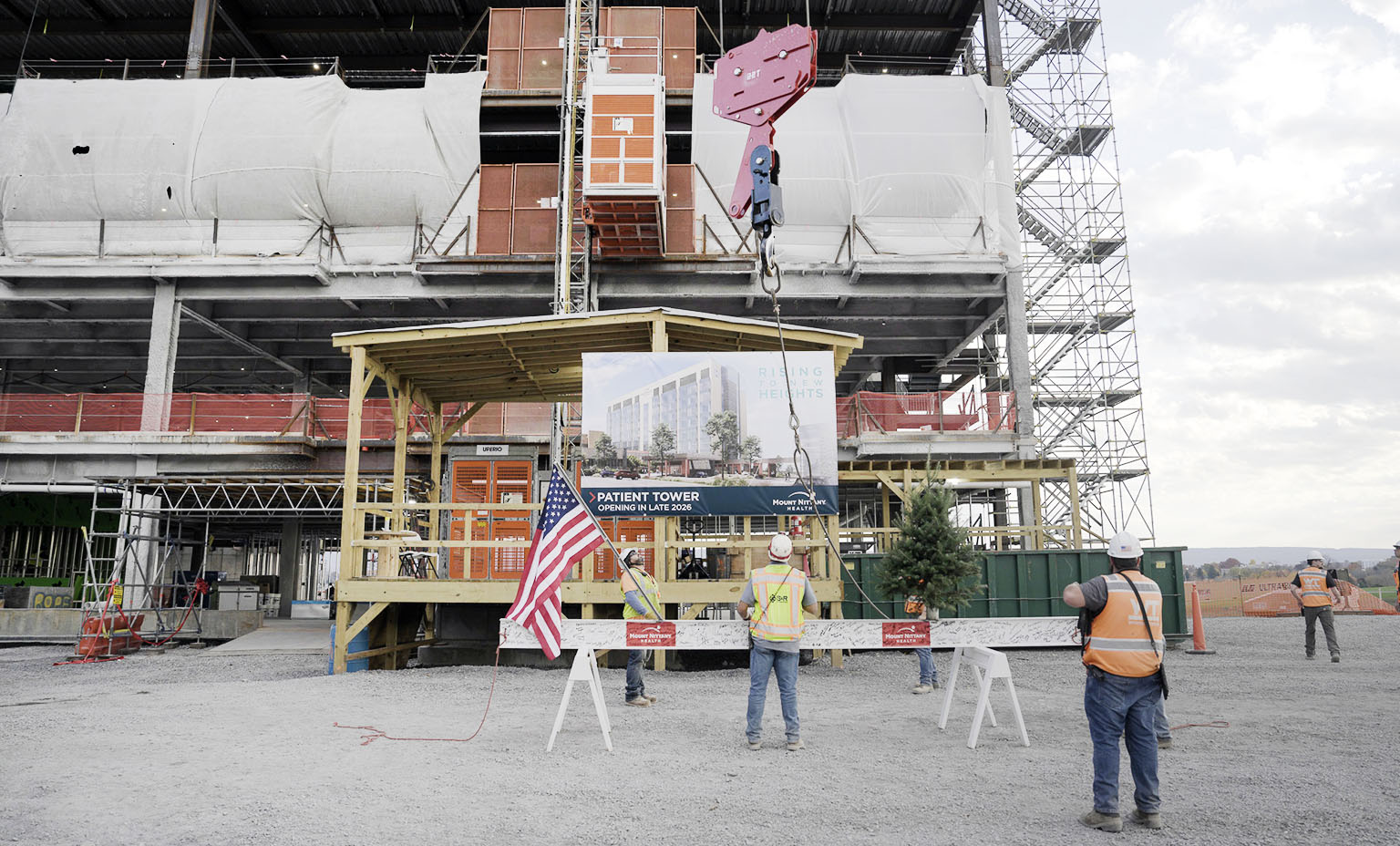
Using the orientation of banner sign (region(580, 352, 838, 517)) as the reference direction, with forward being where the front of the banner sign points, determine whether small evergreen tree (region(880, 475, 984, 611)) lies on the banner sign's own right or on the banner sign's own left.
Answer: on the banner sign's own left

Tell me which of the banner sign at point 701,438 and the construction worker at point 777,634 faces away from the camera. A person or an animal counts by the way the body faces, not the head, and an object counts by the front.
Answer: the construction worker

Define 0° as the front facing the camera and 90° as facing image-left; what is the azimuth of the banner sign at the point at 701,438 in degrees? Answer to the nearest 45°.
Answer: approximately 0°

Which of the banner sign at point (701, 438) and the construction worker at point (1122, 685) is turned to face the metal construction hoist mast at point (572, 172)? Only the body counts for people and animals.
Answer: the construction worker

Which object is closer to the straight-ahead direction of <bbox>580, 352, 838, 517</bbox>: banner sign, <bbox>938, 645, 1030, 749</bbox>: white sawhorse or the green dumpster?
the white sawhorse

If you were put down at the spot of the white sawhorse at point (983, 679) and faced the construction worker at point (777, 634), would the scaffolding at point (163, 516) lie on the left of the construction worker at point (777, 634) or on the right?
right

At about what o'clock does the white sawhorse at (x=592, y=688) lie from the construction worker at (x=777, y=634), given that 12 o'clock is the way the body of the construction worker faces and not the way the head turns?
The white sawhorse is roughly at 9 o'clock from the construction worker.

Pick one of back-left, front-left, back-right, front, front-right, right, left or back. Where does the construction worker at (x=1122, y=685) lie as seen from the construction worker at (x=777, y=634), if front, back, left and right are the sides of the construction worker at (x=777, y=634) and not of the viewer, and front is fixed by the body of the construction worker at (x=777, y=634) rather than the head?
back-right

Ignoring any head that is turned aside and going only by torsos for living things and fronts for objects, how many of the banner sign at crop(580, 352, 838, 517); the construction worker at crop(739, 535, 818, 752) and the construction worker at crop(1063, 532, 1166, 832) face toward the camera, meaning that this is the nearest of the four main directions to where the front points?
1

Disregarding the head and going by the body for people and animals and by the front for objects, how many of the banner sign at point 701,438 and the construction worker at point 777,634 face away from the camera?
1

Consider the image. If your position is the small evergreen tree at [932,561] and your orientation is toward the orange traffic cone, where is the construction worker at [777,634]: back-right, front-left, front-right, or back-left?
back-right

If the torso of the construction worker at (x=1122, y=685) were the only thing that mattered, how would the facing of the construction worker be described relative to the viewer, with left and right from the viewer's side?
facing away from the viewer and to the left of the viewer

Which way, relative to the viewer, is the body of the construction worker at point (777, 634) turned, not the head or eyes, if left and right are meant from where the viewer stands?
facing away from the viewer

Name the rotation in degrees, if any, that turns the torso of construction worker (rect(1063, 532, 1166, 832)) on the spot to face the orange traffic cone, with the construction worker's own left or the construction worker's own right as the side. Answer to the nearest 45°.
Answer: approximately 45° to the construction worker's own right

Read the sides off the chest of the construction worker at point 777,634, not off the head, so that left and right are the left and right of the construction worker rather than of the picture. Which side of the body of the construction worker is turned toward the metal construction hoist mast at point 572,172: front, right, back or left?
front

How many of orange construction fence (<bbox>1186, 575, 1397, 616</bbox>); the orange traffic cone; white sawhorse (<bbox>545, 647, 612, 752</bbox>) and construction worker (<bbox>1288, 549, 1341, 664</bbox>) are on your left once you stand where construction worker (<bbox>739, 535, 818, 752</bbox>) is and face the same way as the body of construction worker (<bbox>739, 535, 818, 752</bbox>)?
1

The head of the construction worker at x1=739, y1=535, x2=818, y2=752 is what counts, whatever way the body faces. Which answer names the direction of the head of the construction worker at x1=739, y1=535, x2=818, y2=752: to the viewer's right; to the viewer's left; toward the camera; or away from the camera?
away from the camera
